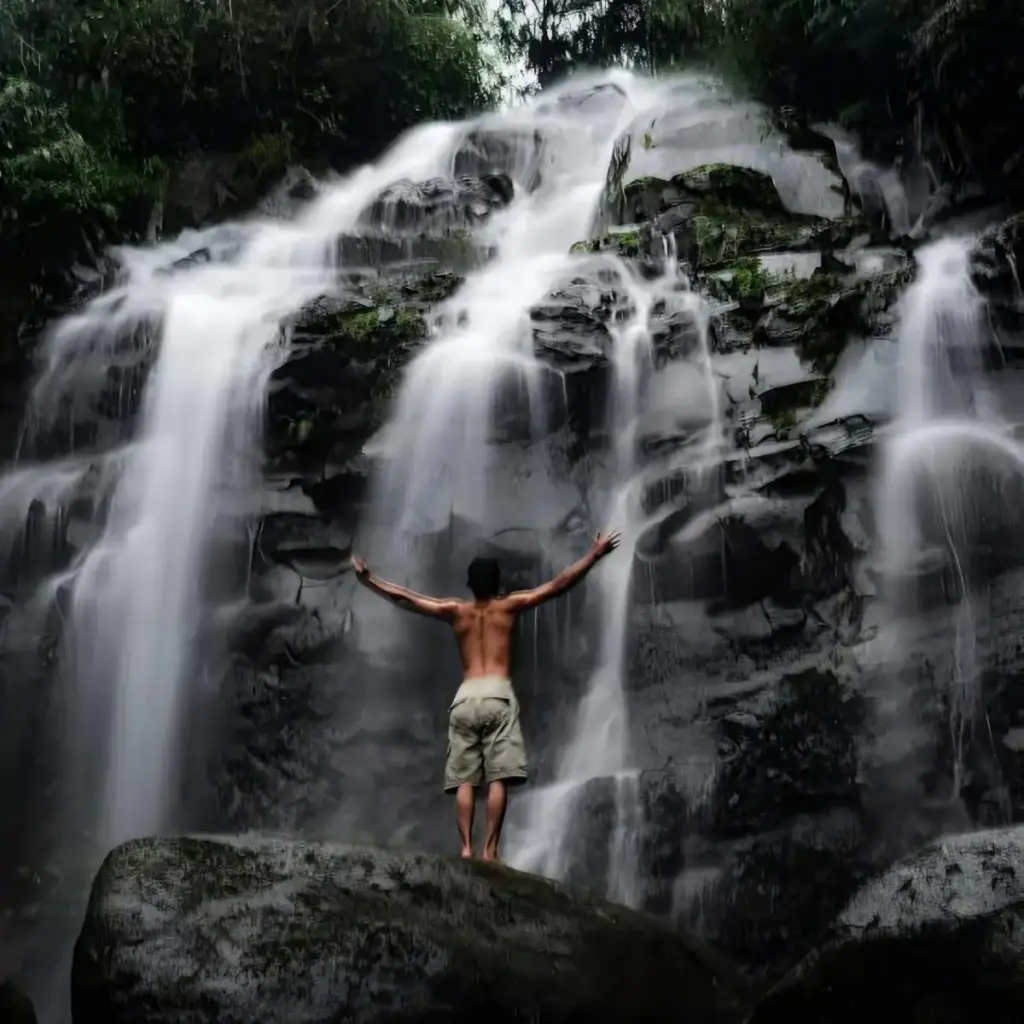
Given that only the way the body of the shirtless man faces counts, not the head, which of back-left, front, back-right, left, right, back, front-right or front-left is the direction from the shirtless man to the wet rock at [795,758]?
front-right

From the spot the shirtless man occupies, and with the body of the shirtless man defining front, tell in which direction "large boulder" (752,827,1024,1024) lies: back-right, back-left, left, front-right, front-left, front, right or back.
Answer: back-right

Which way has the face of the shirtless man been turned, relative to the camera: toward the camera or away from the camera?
away from the camera

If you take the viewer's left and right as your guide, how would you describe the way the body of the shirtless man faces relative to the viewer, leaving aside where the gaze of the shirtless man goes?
facing away from the viewer
